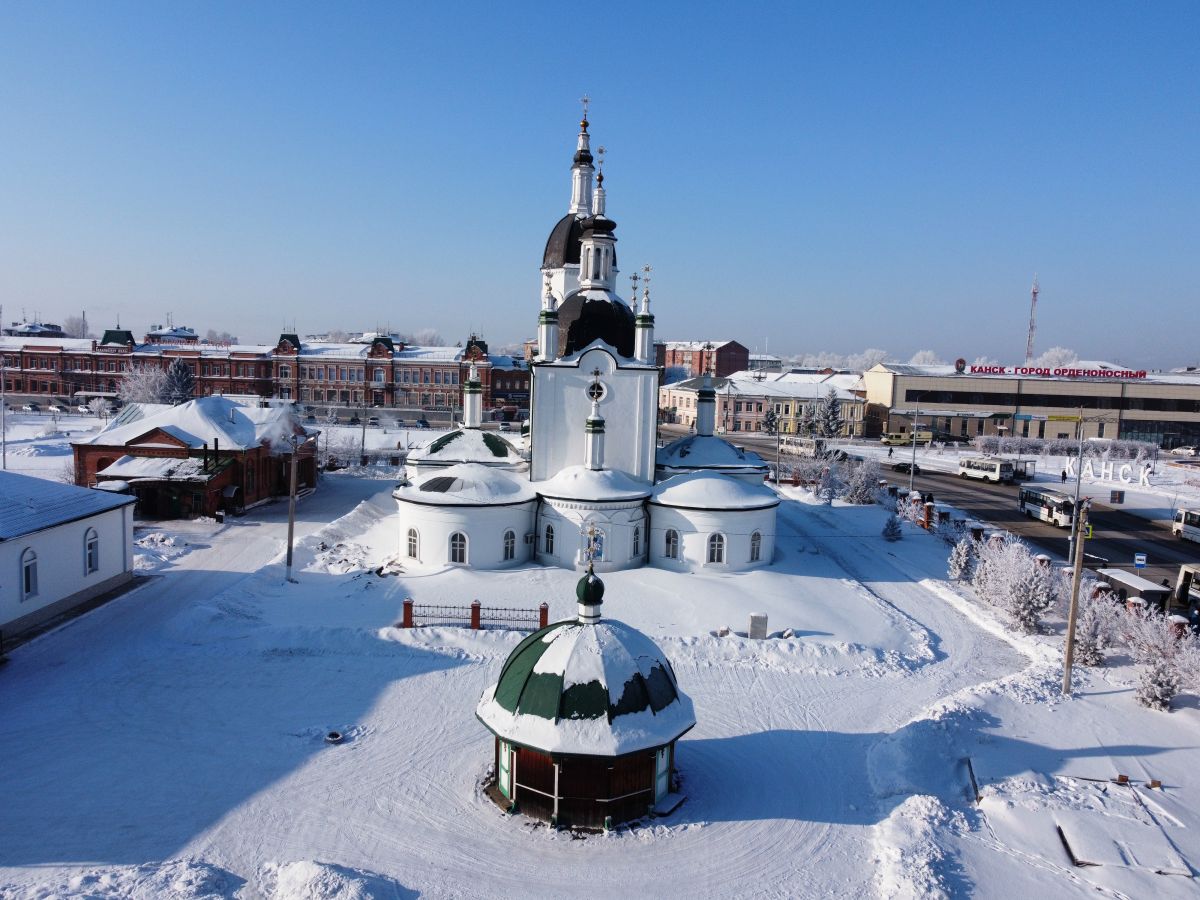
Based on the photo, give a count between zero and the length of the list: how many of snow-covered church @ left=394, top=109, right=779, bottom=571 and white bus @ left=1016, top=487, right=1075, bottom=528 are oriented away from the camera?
1

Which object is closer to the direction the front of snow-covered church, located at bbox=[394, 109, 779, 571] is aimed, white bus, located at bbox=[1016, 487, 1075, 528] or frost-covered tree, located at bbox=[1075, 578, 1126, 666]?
the white bus

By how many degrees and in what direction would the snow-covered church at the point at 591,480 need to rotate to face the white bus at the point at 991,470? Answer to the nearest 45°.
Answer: approximately 45° to its right

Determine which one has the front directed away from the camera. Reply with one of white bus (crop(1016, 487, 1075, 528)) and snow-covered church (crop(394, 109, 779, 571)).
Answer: the snow-covered church

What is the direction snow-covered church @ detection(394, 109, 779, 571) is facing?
away from the camera

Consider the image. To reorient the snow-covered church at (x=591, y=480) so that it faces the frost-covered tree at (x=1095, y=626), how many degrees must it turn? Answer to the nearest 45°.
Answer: approximately 135° to its right
